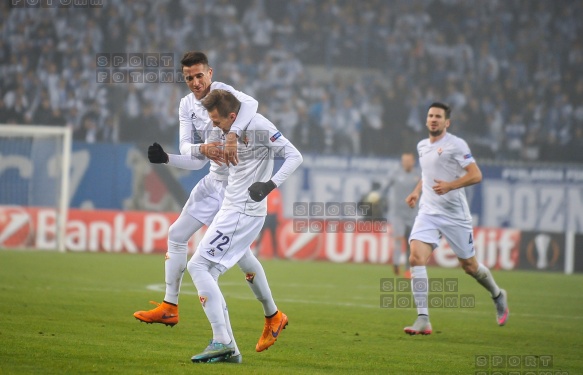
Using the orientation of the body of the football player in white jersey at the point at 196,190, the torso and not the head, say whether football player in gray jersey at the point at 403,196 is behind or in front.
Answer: behind

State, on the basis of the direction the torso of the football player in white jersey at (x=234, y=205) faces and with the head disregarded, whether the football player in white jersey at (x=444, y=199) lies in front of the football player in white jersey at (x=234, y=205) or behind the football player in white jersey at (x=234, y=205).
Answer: behind

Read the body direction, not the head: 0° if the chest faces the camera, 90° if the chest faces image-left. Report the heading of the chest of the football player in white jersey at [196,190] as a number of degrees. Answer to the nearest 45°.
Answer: approximately 45°
